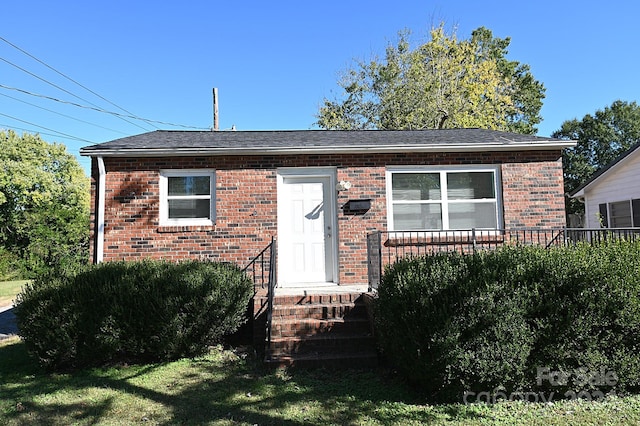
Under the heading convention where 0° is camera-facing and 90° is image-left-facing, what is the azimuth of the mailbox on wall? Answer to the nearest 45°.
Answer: approximately 0°

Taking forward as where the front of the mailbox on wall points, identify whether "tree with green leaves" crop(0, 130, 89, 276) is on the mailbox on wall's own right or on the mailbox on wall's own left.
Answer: on the mailbox on wall's own right

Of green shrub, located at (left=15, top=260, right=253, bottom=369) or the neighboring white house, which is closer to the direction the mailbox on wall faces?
the green shrub

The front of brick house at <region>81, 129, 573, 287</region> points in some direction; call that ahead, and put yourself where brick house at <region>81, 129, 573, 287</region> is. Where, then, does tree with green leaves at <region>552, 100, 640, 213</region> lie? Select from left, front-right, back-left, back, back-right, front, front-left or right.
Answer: back-left

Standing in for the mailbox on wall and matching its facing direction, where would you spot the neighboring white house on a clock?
The neighboring white house is roughly at 8 o'clock from the mailbox on wall.

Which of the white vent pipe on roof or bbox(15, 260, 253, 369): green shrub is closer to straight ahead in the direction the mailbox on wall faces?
the green shrub

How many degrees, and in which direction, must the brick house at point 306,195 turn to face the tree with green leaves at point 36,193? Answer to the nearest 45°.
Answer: approximately 135° to its right

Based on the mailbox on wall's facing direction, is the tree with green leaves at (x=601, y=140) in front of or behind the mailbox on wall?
behind

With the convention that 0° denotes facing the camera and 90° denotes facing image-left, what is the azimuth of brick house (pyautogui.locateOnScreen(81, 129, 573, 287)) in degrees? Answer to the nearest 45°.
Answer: approximately 0°
